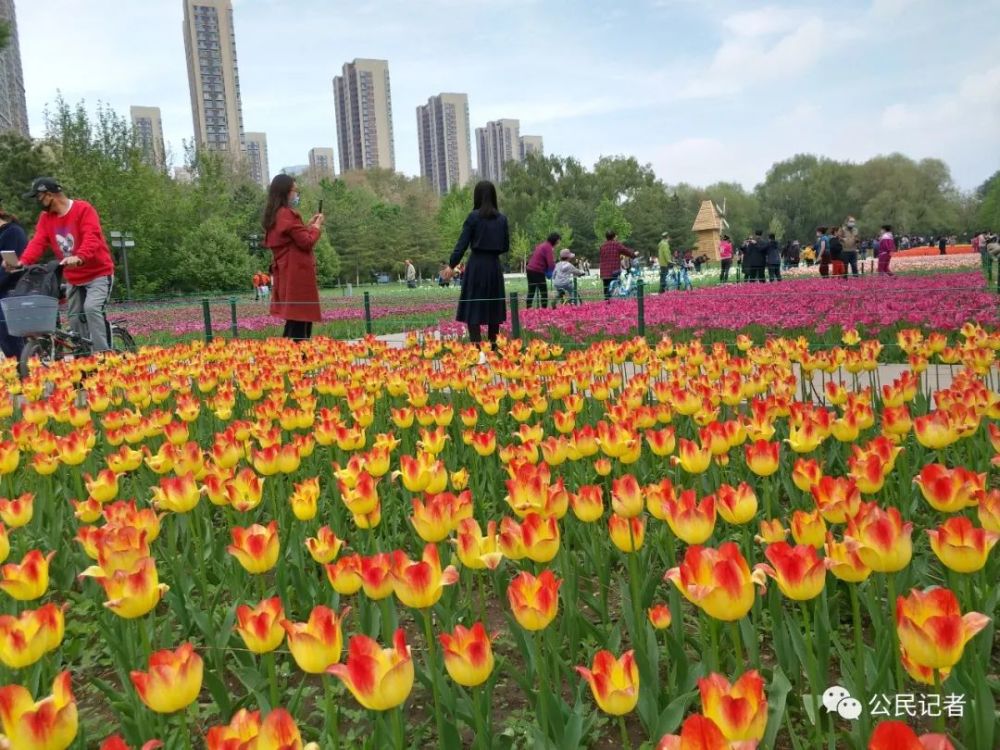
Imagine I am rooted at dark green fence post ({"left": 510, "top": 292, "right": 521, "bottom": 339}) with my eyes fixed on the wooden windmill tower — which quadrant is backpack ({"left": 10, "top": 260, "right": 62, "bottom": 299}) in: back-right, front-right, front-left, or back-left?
back-left

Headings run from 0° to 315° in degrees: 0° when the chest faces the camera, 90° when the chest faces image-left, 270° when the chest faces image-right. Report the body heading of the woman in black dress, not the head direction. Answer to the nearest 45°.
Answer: approximately 180°

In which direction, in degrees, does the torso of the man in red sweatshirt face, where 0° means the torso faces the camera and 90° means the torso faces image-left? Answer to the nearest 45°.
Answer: approximately 45°

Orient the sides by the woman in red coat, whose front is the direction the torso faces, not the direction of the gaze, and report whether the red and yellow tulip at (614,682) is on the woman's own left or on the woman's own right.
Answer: on the woman's own right

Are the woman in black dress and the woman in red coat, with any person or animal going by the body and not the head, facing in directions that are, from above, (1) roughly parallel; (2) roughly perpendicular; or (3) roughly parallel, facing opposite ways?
roughly perpendicular

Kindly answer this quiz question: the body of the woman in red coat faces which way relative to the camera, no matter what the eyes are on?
to the viewer's right

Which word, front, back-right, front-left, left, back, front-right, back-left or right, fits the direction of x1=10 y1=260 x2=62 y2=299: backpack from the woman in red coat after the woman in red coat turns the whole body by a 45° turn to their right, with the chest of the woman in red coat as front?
back-right

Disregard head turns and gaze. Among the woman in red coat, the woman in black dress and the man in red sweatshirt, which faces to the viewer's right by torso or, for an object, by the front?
the woman in red coat

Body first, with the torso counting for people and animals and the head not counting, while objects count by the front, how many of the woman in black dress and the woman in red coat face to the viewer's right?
1

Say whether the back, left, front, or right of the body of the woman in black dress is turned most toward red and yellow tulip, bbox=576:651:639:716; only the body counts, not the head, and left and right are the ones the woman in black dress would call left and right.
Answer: back

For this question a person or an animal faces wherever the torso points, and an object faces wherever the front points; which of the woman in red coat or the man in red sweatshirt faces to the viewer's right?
the woman in red coat
